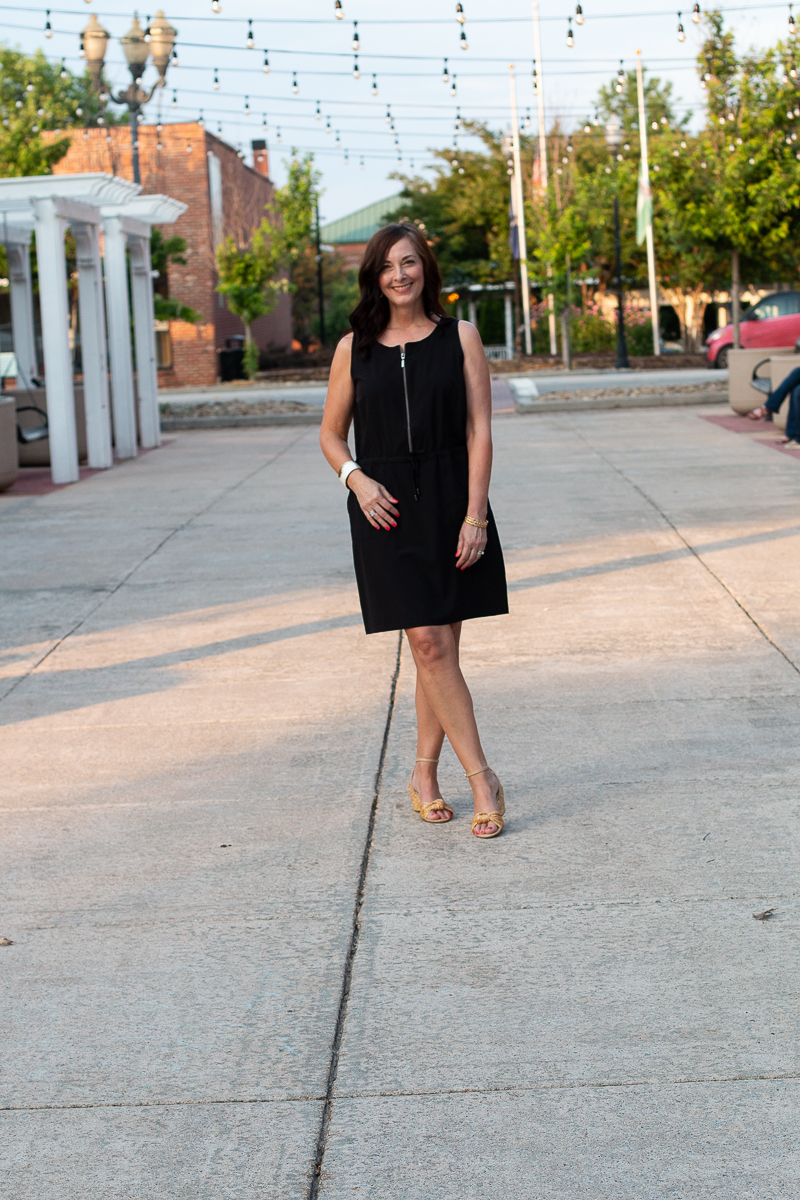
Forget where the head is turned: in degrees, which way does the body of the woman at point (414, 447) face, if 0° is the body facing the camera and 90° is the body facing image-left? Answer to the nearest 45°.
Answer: approximately 0°

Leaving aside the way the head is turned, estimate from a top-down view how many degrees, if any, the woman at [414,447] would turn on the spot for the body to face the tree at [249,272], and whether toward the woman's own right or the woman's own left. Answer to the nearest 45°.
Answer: approximately 180°

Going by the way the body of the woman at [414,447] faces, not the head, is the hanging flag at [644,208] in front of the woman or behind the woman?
behind

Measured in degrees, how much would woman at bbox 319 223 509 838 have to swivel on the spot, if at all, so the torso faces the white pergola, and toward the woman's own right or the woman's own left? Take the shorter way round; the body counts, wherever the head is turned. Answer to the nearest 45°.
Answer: approximately 180°

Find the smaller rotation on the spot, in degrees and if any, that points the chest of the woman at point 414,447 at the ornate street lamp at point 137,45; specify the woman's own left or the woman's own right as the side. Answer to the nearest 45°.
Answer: approximately 180°

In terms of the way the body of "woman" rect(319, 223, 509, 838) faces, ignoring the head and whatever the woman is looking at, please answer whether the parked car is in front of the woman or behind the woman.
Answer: behind
